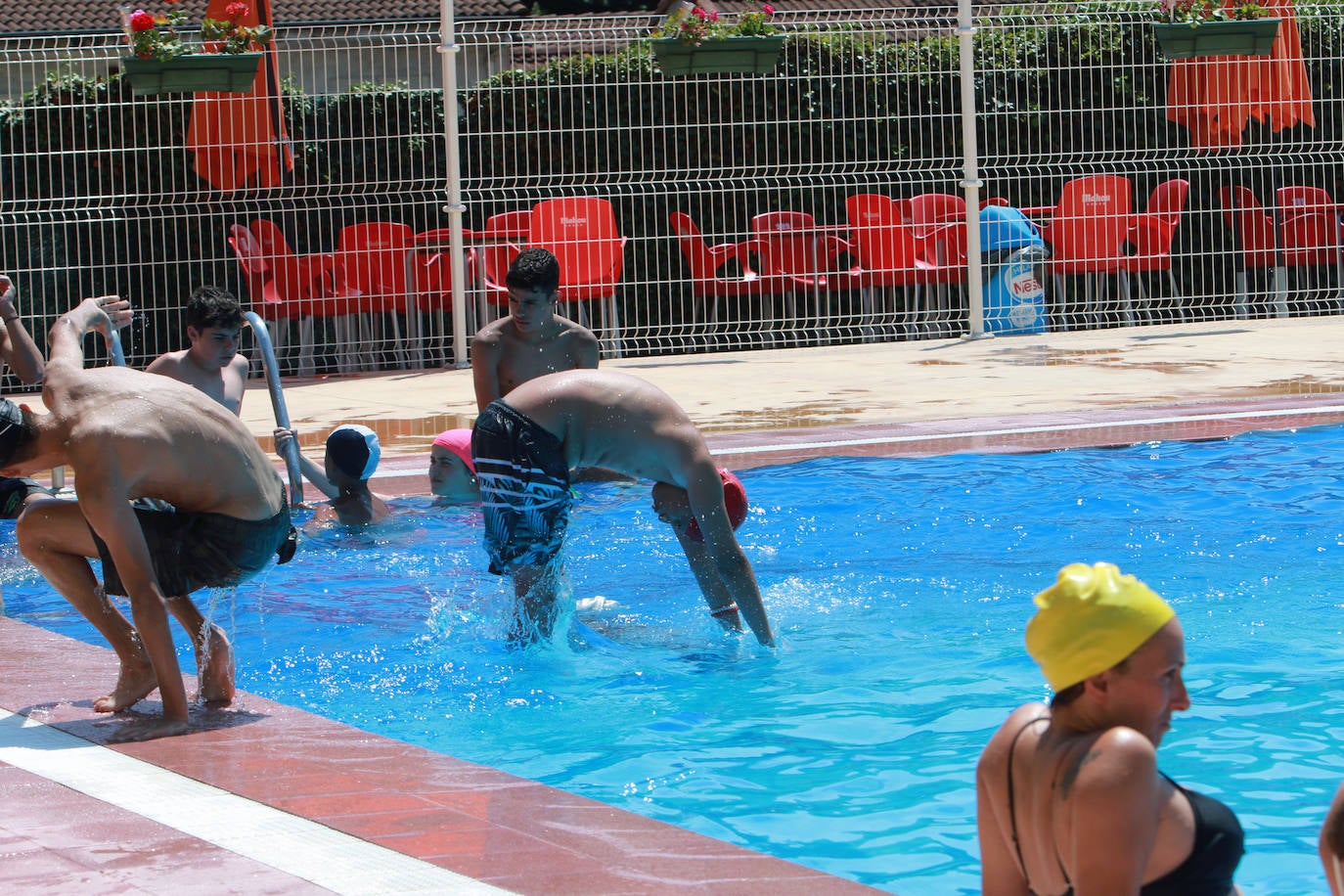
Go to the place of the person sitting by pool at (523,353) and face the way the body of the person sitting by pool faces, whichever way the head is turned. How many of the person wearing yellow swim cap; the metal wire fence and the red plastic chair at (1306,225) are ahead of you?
1

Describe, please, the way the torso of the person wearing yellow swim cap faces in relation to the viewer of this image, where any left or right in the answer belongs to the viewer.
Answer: facing away from the viewer and to the right of the viewer

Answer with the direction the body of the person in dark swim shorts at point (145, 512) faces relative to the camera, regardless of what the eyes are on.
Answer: to the viewer's left

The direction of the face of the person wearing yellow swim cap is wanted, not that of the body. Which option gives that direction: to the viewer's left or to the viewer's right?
to the viewer's right

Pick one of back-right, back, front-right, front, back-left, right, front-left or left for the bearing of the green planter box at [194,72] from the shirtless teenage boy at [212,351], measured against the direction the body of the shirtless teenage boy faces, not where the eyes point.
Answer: back-left

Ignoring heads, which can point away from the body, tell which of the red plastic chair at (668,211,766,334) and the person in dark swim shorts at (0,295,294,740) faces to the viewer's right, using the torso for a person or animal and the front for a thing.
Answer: the red plastic chair

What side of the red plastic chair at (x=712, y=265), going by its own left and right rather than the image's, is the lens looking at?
right

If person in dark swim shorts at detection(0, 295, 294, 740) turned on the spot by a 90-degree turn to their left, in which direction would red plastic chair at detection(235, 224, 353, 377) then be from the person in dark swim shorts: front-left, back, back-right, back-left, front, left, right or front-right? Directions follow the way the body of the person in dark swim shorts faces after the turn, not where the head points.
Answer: back

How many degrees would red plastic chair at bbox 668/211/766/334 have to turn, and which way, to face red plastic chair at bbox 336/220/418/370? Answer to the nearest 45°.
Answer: approximately 180°

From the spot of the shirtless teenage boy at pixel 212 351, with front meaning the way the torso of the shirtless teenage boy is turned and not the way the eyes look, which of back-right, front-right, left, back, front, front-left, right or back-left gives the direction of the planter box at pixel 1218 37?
left

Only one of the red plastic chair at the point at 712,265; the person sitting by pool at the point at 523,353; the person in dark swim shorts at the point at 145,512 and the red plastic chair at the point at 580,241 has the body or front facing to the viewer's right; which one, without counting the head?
the red plastic chair at the point at 712,265

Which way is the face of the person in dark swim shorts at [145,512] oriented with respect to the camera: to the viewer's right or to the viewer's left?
to the viewer's left

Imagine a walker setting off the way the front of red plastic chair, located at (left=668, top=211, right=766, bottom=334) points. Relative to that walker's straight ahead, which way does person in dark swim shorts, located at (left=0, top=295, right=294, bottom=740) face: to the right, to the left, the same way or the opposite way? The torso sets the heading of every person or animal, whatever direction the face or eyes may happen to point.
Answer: the opposite way

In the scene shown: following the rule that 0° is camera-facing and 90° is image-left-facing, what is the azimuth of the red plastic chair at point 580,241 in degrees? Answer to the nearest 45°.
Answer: approximately 180°
